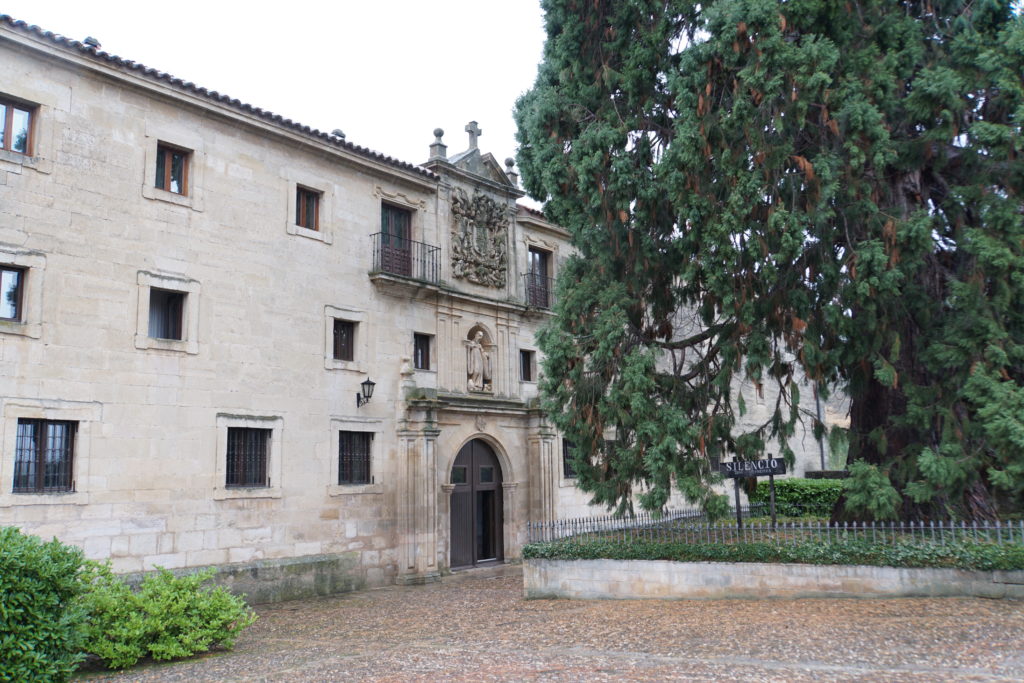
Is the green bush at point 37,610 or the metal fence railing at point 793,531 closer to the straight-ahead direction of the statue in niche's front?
the metal fence railing

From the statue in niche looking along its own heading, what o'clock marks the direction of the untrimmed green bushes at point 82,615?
The untrimmed green bushes is roughly at 2 o'clock from the statue in niche.

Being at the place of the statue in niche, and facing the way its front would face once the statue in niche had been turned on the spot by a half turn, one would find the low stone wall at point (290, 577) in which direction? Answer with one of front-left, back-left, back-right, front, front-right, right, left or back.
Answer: left

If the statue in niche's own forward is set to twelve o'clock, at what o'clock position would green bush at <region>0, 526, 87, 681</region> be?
The green bush is roughly at 2 o'clock from the statue in niche.

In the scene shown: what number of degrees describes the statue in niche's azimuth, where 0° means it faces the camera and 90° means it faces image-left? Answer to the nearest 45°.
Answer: approximately 315°

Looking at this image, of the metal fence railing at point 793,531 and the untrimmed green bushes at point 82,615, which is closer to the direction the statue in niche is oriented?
the metal fence railing

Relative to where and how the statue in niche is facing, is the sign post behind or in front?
in front

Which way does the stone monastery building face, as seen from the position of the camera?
facing the viewer and to the right of the viewer

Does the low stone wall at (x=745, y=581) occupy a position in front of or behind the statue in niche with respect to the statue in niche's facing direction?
in front
